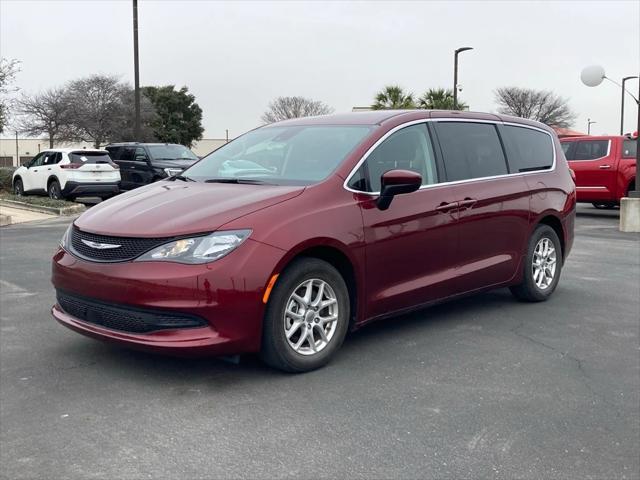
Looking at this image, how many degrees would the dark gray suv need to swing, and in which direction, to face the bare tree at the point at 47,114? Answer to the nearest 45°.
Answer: approximately 135° to its left

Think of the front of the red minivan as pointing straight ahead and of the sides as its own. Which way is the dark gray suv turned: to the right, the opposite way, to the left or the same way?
to the left

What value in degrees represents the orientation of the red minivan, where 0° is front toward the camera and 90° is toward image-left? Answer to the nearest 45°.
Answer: approximately 45°

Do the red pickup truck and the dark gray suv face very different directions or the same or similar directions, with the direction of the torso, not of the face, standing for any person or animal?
very different directions

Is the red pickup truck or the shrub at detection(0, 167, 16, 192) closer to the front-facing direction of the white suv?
the shrub

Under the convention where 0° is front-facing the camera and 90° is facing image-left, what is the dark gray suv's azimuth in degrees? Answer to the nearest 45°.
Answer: approximately 315°

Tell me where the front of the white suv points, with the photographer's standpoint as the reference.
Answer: facing away from the viewer and to the left of the viewer

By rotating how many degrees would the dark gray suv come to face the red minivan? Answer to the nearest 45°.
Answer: approximately 45° to its right

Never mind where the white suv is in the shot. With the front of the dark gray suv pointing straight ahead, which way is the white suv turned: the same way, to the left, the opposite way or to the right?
the opposite way
